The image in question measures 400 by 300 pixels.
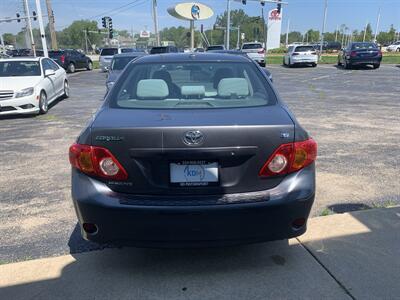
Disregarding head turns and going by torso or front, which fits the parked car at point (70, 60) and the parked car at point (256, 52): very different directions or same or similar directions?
same or similar directions

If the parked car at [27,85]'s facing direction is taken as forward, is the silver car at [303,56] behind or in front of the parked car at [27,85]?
behind

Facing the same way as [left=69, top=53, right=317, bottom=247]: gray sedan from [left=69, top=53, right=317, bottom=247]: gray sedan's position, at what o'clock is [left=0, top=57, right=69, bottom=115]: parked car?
The parked car is roughly at 11 o'clock from the gray sedan.

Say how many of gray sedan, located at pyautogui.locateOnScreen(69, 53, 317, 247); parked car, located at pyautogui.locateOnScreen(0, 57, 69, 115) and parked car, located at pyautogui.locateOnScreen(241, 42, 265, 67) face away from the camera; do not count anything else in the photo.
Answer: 2

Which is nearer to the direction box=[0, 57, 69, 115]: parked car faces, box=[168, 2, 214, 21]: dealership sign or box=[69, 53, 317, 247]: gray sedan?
the gray sedan

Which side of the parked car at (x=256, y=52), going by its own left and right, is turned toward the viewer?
back

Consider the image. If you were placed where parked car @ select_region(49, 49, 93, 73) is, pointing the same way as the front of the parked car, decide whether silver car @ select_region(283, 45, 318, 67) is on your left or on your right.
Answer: on your right

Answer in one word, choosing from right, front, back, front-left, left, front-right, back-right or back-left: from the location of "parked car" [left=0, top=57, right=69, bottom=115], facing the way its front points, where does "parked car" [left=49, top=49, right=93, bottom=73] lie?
back-right

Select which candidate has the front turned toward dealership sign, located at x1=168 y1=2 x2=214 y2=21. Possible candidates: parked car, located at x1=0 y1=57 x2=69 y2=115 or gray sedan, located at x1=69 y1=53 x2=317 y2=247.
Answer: the gray sedan

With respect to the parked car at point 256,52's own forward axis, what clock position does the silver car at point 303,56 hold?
The silver car is roughly at 4 o'clock from the parked car.

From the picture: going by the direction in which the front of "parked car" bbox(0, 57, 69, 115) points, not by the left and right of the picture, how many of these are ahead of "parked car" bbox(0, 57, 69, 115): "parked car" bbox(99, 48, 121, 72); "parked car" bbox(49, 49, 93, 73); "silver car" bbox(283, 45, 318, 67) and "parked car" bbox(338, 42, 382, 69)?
0

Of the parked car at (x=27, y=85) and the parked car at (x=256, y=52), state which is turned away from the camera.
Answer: the parked car at (x=256, y=52)

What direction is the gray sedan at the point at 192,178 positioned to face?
away from the camera

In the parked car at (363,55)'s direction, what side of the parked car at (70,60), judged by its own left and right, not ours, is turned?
right

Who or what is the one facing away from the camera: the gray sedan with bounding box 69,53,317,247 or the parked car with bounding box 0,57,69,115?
the gray sedan

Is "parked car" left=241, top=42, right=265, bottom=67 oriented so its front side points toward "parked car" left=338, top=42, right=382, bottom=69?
no

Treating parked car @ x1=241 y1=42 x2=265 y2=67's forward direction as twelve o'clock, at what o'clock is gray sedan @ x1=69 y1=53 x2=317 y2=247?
The gray sedan is roughly at 6 o'clock from the parked car.
